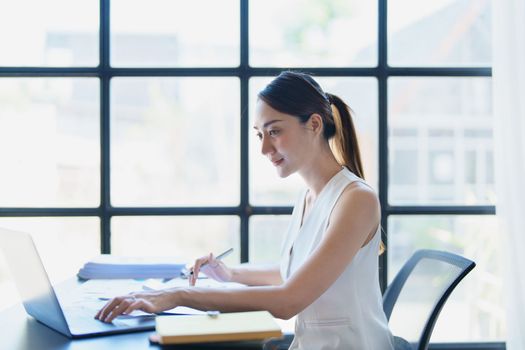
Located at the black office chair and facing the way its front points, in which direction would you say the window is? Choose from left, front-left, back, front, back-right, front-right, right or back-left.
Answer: right

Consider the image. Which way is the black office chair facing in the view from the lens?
facing the viewer and to the left of the viewer

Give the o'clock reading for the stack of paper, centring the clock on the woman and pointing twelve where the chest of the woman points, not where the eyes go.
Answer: The stack of paper is roughly at 1 o'clock from the woman.

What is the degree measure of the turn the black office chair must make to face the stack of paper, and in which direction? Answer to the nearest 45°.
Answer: approximately 45° to its right

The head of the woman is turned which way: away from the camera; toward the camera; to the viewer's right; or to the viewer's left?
to the viewer's left

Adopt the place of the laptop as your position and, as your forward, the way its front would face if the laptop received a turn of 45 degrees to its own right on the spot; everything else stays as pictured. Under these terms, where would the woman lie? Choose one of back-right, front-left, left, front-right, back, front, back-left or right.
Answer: front

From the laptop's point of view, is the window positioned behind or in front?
in front

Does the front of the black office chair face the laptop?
yes

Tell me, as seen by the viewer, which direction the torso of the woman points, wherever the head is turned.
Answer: to the viewer's left

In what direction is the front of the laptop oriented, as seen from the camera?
facing away from the viewer and to the right of the viewer
